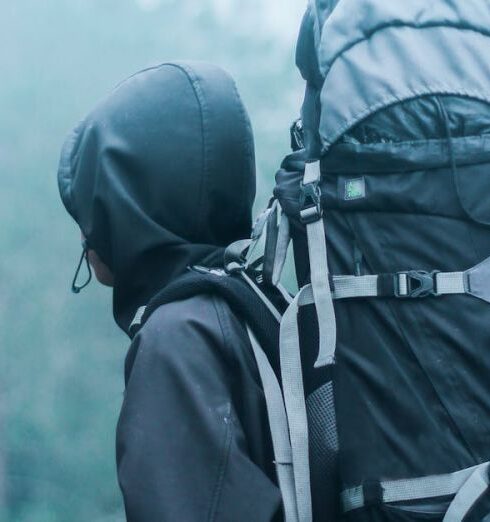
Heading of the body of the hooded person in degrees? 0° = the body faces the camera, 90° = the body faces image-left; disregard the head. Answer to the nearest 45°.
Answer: approximately 90°

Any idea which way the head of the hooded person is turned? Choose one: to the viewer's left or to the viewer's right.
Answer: to the viewer's left
